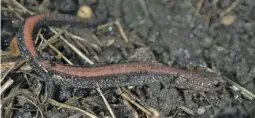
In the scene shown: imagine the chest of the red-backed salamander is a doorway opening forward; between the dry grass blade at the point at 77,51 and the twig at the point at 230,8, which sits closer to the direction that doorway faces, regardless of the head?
the twig

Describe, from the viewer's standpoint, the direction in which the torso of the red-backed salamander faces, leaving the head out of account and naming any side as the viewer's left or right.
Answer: facing to the right of the viewer

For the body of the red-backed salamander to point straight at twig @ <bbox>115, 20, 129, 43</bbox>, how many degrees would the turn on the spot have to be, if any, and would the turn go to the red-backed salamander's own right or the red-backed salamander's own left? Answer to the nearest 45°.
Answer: approximately 90° to the red-backed salamander's own left

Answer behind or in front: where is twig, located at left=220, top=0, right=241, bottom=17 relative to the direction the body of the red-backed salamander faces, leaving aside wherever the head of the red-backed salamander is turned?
in front

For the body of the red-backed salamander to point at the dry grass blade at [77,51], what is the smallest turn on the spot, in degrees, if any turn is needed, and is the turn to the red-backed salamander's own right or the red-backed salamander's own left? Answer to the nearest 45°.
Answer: approximately 135° to the red-backed salamander's own left

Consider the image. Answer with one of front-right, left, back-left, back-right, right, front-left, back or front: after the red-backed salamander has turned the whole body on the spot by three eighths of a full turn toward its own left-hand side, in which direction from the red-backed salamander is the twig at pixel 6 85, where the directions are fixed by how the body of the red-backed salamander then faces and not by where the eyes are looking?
front-left
